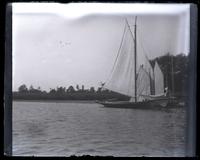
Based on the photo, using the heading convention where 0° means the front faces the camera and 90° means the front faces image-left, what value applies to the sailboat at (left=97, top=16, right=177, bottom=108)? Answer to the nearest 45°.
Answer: approximately 270°
